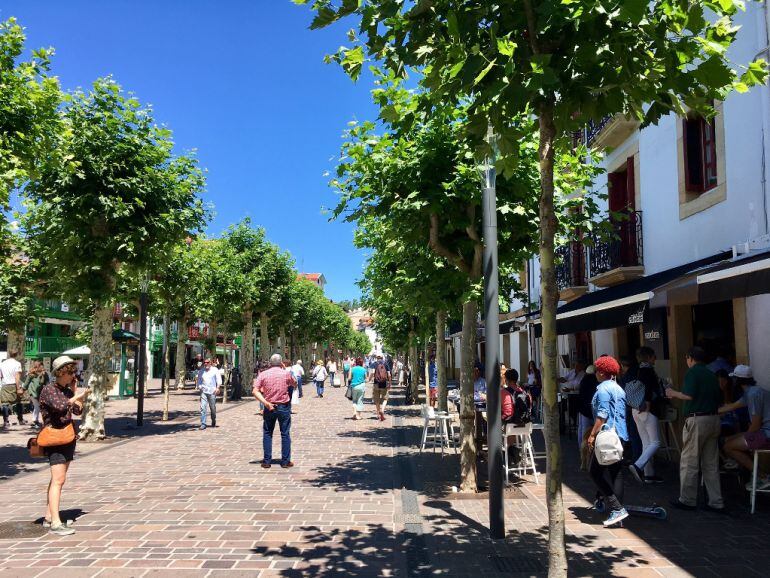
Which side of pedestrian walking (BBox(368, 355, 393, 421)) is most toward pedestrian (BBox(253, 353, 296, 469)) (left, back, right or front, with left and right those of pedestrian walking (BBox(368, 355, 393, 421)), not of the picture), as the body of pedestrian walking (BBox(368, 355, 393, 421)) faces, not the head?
back

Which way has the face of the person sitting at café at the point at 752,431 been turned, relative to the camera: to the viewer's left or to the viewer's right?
to the viewer's left

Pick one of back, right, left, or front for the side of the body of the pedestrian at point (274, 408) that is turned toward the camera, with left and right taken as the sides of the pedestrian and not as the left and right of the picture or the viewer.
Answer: back

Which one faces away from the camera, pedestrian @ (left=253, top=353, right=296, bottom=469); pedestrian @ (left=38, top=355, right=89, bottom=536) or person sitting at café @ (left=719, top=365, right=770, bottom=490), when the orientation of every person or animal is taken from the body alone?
pedestrian @ (left=253, top=353, right=296, bottom=469)

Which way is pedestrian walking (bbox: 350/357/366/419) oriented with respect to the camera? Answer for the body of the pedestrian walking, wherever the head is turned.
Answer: away from the camera

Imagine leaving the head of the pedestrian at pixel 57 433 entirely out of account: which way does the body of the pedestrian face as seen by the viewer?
to the viewer's right

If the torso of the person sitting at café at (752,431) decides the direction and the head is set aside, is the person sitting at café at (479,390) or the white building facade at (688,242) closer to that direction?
the person sitting at café

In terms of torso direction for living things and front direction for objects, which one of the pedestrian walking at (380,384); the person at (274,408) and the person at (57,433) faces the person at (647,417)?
the person at (57,433)

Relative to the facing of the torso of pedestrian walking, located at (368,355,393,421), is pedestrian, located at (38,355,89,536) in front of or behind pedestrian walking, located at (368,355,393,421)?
behind

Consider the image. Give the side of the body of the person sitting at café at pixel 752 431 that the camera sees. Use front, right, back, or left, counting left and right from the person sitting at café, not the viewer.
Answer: left

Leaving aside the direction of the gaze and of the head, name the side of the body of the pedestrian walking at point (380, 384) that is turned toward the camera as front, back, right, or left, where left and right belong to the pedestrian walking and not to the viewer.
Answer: back
